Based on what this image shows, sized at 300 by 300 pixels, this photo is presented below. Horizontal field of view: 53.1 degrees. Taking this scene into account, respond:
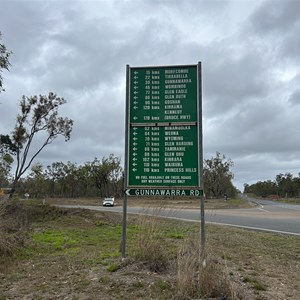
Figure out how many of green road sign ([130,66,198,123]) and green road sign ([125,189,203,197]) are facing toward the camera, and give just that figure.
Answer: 2

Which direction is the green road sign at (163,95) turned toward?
toward the camera

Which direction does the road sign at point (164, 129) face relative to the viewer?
toward the camera

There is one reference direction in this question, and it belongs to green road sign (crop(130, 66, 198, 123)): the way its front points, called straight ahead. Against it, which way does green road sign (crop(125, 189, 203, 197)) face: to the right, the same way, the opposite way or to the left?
the same way

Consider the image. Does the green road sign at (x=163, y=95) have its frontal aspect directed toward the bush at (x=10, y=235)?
no

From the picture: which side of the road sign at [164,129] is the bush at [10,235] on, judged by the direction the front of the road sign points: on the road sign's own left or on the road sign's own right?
on the road sign's own right
